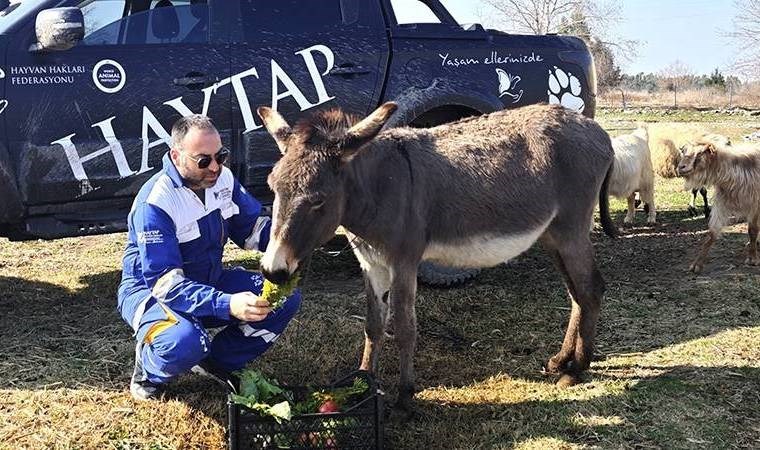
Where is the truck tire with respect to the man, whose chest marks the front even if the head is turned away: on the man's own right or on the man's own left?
on the man's own left

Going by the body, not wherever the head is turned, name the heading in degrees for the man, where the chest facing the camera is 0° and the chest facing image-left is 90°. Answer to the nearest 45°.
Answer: approximately 315°

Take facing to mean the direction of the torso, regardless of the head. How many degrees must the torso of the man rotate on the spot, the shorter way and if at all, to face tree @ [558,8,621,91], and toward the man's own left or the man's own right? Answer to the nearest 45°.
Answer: approximately 90° to the man's own left
